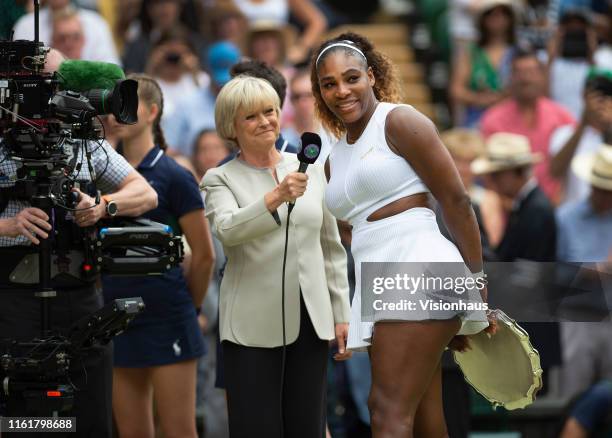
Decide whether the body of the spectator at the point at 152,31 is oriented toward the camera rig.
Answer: yes

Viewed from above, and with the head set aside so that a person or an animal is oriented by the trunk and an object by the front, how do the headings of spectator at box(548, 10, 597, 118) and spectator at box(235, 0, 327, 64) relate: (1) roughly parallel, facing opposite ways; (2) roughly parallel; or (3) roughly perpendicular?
roughly parallel

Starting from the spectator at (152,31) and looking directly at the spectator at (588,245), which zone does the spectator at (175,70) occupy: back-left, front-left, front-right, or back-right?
front-right

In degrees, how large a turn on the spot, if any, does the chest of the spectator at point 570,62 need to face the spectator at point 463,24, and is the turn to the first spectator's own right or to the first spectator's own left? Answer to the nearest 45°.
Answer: approximately 90° to the first spectator's own right

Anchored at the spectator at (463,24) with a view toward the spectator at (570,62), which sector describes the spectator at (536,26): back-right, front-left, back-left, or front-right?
front-left

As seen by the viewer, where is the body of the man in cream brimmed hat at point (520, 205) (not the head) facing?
to the viewer's left

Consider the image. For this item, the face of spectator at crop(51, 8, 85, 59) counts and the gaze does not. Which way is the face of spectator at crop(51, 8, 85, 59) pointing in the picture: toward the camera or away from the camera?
toward the camera

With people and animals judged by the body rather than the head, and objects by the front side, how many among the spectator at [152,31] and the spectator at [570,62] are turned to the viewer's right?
0

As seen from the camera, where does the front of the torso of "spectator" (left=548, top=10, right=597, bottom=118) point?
toward the camera

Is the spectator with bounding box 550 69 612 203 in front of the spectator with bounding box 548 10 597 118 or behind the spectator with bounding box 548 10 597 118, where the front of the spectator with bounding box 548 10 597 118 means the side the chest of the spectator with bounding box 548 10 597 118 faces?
in front

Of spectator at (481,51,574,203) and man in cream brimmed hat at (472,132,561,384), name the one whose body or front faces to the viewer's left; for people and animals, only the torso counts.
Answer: the man in cream brimmed hat

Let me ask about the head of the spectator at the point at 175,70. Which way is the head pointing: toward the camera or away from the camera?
toward the camera

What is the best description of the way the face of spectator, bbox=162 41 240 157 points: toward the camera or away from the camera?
toward the camera

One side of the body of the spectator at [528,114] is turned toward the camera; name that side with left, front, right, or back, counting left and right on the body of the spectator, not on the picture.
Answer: front
